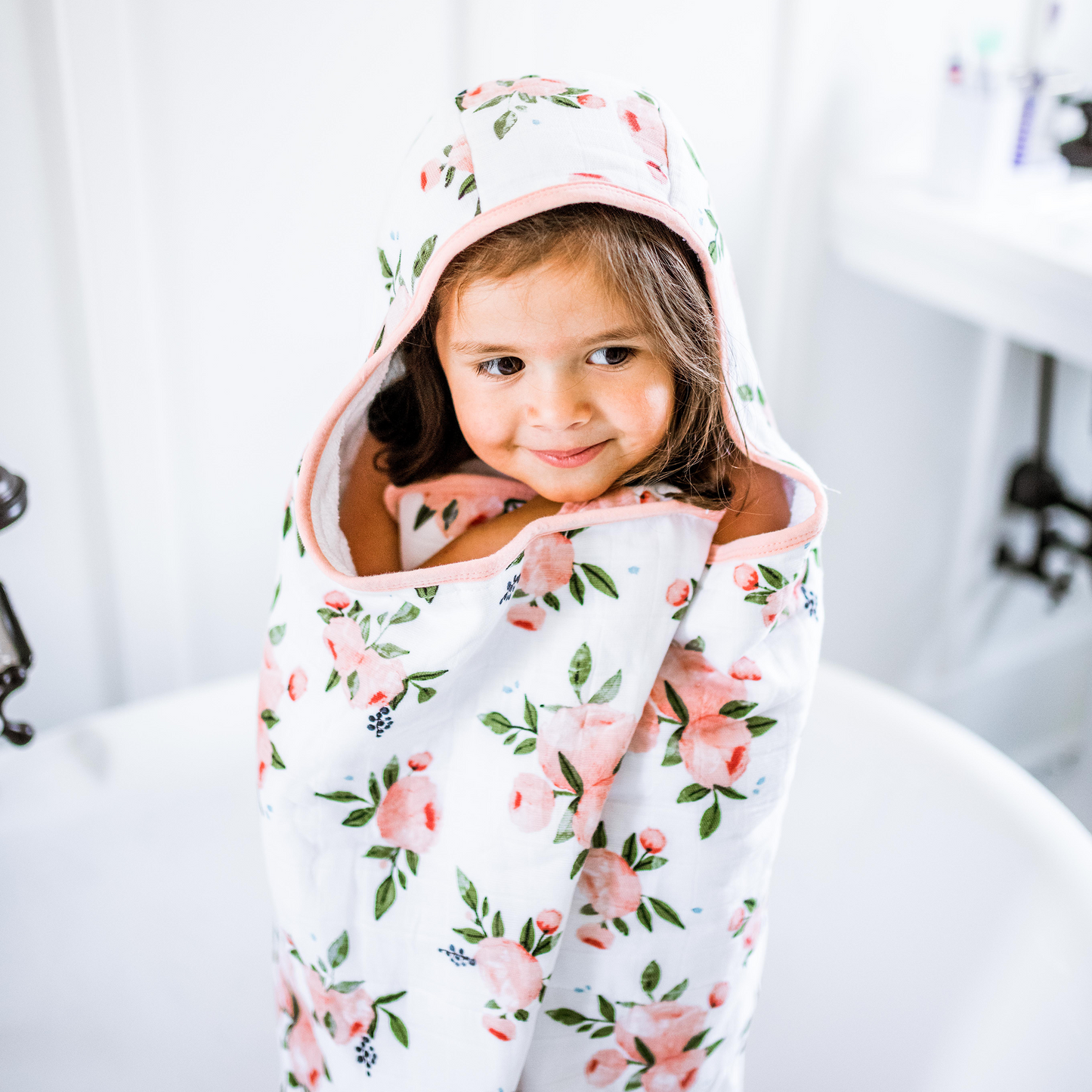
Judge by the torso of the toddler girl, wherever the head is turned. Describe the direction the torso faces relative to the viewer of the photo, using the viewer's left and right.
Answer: facing the viewer

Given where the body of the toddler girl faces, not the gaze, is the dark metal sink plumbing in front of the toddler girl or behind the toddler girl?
behind
